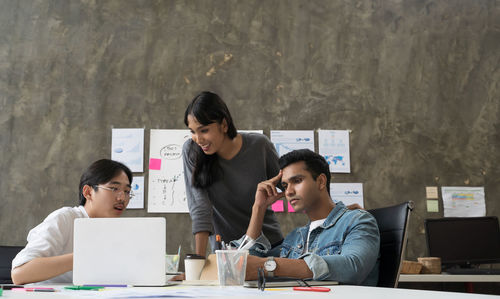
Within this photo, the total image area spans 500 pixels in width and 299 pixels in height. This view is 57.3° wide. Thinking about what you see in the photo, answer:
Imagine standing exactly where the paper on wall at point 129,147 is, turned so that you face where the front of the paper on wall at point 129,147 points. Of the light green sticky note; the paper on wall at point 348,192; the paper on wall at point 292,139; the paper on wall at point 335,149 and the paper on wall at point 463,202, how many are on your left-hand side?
5

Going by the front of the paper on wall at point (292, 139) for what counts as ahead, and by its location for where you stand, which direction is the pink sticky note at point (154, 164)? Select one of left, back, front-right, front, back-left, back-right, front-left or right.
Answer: right

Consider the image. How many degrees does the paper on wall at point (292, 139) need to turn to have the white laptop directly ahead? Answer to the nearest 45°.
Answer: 0° — it already faces it

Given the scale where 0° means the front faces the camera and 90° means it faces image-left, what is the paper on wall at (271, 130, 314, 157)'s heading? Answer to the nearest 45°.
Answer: approximately 0°

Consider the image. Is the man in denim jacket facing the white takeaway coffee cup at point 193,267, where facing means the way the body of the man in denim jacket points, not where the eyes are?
yes

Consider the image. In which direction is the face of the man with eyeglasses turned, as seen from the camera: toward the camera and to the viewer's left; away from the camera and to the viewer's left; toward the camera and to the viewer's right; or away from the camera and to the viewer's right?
toward the camera and to the viewer's right

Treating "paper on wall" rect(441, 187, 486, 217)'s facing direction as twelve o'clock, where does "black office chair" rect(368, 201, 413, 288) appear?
The black office chair is roughly at 12 o'clock from the paper on wall.

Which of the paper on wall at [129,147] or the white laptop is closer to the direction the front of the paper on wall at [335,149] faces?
the white laptop

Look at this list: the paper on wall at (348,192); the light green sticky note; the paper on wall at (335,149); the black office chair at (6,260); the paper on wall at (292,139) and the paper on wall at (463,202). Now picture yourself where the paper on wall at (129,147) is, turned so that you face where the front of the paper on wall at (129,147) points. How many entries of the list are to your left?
5
